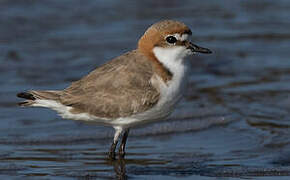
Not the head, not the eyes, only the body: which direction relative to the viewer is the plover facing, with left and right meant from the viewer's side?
facing to the right of the viewer
